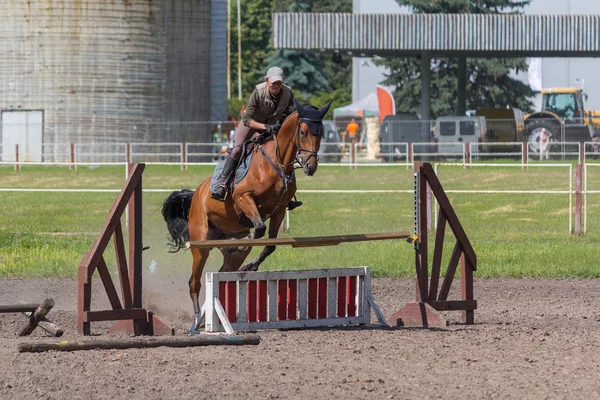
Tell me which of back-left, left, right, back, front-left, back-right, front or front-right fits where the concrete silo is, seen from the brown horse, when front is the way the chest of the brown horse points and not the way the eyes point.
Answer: back-left

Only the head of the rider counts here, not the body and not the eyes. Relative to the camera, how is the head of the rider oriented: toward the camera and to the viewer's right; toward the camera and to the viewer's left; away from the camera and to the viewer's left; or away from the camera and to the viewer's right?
toward the camera and to the viewer's right

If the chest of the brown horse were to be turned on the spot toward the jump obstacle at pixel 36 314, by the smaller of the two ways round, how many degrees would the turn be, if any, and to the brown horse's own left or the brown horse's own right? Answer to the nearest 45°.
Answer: approximately 135° to the brown horse's own right

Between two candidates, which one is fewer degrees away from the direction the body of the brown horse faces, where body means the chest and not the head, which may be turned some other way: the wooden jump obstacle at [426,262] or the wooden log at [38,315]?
the wooden jump obstacle

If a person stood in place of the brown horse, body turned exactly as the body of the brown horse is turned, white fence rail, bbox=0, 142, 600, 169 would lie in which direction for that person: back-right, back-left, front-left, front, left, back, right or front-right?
back-left

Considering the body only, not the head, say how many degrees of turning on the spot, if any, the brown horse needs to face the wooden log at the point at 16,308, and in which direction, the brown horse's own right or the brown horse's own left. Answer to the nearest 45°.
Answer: approximately 135° to the brown horse's own right

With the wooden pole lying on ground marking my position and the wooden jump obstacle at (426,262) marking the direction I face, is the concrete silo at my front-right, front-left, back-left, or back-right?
front-left

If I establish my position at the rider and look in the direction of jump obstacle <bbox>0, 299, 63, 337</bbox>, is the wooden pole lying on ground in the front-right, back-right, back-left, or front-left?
front-left
